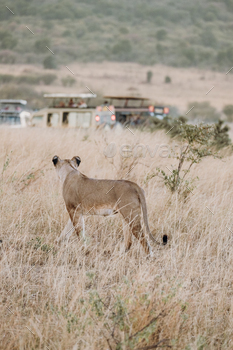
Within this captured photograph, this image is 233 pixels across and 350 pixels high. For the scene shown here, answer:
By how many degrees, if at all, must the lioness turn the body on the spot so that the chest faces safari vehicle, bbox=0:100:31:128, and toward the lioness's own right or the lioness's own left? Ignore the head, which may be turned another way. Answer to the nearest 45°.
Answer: approximately 45° to the lioness's own right

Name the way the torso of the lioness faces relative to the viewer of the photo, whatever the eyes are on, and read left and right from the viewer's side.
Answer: facing away from the viewer and to the left of the viewer

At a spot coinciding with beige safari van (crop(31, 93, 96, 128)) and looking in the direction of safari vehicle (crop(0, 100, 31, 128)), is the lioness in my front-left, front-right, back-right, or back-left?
back-left

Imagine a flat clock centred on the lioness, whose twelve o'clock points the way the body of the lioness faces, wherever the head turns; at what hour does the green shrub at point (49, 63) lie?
The green shrub is roughly at 1 o'clock from the lioness.

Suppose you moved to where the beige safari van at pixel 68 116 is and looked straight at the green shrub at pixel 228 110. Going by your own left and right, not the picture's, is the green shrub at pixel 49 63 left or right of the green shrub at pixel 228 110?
left
